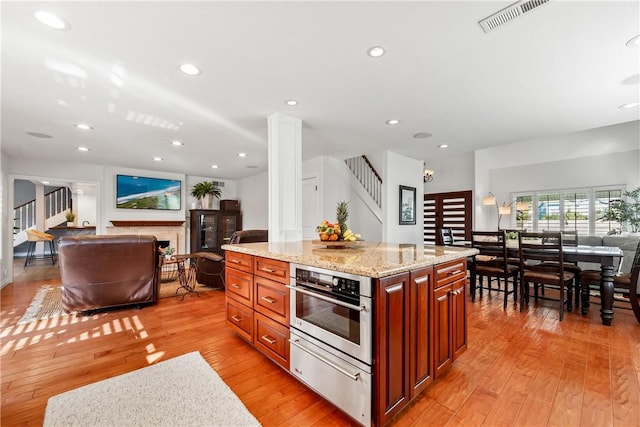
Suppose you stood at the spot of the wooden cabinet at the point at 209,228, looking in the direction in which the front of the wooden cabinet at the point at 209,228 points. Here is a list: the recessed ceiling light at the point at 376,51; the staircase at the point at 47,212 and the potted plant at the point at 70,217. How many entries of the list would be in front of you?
1

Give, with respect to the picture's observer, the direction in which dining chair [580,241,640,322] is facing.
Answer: facing away from the viewer and to the left of the viewer

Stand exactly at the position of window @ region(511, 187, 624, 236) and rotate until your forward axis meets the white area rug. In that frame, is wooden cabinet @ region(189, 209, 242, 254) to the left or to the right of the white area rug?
right

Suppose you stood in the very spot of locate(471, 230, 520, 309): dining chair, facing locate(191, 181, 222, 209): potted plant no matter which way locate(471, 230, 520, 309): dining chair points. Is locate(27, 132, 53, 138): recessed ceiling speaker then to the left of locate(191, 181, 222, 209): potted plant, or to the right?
left

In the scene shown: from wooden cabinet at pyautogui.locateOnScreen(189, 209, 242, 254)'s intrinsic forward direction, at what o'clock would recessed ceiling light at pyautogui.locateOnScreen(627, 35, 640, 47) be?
The recessed ceiling light is roughly at 11 o'clock from the wooden cabinet.

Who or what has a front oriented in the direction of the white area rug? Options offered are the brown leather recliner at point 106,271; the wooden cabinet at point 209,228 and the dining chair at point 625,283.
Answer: the wooden cabinet

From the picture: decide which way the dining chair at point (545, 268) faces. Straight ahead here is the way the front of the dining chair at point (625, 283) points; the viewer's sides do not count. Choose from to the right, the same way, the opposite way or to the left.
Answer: to the right

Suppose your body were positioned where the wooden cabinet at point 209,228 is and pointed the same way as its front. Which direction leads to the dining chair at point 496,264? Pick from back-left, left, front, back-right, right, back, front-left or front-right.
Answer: front-left

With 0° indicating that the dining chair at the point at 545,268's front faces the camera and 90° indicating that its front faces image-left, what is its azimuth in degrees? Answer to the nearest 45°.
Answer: approximately 225°

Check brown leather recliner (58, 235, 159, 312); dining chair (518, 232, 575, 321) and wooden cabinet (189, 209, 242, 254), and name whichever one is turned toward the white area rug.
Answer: the wooden cabinet

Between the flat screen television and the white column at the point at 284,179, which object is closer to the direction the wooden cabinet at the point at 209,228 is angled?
the white column
